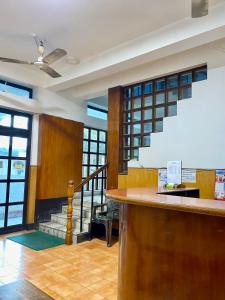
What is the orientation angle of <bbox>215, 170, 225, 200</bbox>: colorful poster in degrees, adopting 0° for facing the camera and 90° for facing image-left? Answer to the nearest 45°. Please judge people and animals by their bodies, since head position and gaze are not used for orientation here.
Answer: approximately 0°

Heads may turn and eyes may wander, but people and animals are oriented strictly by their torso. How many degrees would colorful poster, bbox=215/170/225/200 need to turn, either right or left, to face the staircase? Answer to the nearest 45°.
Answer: approximately 135° to its right

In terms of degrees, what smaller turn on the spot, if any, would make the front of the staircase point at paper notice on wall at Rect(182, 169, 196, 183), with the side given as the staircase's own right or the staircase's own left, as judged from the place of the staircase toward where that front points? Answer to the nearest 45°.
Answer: approximately 90° to the staircase's own left

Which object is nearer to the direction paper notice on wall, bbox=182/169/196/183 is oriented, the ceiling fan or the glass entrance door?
the ceiling fan

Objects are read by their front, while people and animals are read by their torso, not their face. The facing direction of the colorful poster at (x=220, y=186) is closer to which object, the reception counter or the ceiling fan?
the reception counter

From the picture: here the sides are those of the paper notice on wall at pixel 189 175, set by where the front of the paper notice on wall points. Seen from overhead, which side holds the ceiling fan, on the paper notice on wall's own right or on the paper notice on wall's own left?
on the paper notice on wall's own right

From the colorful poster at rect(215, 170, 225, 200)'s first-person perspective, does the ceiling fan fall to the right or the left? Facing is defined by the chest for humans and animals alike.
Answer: on its right

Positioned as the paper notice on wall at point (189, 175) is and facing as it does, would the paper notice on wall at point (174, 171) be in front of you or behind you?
in front
